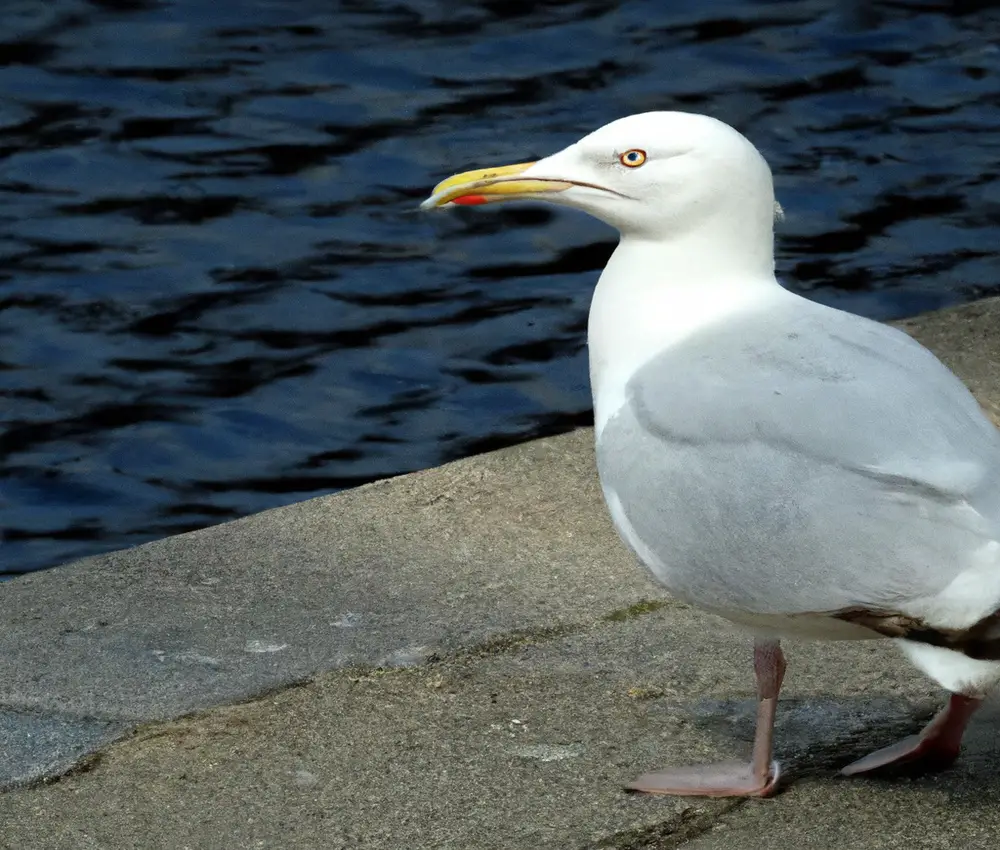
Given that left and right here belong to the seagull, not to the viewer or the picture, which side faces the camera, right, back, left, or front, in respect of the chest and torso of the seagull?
left
